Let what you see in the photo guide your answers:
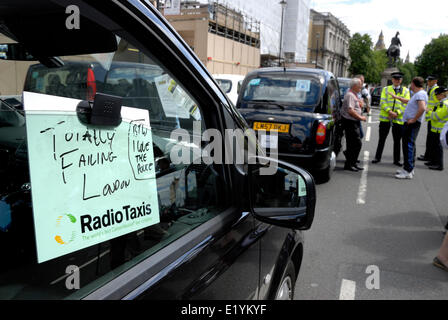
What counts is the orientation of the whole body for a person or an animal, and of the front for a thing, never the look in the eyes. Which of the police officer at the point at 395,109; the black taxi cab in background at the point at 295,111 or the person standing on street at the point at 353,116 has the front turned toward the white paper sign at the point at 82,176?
the police officer

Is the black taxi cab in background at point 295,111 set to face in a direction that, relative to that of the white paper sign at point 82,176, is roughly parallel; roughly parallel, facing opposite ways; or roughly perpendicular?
roughly perpendicular

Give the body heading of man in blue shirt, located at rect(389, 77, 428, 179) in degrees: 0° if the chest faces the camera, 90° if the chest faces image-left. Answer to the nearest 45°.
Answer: approximately 90°

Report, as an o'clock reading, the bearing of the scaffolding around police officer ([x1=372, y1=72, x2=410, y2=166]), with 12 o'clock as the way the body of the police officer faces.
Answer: The scaffolding is roughly at 5 o'clock from the police officer.

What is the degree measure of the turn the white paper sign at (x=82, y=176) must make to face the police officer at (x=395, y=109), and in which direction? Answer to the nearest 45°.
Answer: approximately 90° to its left

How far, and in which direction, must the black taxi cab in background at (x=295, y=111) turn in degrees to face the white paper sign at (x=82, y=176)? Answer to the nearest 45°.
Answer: approximately 180°

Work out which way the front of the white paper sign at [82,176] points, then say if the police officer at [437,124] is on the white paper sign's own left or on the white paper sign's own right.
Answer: on the white paper sign's own left

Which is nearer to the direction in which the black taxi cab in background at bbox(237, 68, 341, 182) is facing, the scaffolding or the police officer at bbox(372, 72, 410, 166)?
the scaffolding

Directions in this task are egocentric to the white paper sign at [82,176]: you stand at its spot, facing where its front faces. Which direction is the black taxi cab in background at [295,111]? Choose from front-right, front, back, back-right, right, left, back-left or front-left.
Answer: left

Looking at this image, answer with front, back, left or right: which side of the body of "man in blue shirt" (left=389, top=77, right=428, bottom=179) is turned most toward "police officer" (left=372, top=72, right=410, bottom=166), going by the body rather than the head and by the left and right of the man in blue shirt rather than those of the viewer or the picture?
right

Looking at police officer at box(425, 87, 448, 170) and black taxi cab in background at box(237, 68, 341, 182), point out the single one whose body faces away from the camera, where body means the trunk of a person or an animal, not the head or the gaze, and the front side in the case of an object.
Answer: the black taxi cab in background

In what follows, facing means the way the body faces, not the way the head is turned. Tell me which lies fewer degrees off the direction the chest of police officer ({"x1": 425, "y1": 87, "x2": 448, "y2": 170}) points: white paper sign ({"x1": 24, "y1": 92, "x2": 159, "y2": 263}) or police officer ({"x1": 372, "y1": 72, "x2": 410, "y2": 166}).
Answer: the police officer

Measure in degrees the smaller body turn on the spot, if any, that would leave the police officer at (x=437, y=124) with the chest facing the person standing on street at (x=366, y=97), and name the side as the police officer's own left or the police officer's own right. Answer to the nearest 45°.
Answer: approximately 90° to the police officer's own right

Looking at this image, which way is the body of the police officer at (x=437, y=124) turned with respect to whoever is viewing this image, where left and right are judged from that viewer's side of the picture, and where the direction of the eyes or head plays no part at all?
facing to the left of the viewer
